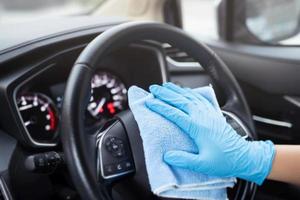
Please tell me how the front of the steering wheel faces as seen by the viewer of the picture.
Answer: facing the viewer and to the right of the viewer
